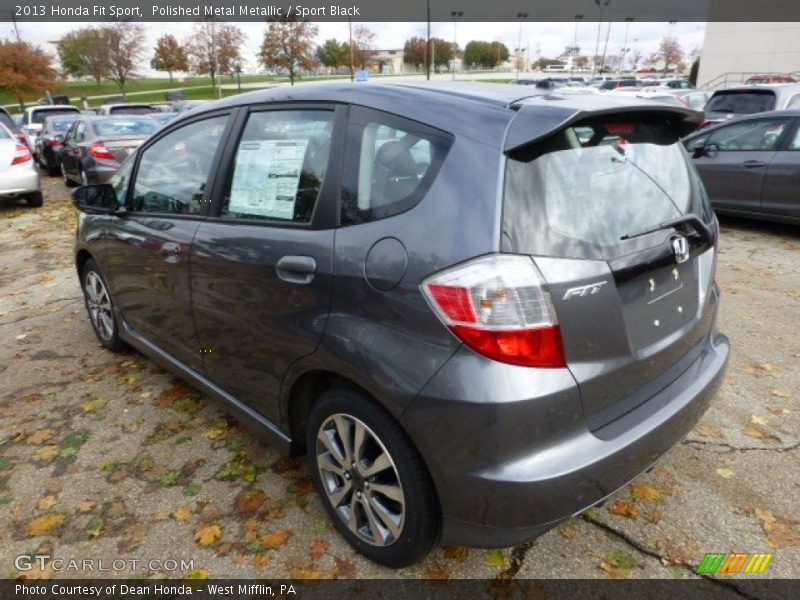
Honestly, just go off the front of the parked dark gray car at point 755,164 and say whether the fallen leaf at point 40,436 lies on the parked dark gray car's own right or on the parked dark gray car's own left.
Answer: on the parked dark gray car's own left

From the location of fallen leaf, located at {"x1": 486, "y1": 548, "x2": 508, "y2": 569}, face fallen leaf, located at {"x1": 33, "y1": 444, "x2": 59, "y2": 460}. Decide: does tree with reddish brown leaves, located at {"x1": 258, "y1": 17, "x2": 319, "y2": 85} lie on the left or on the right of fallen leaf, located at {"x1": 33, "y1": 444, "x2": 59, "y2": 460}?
right

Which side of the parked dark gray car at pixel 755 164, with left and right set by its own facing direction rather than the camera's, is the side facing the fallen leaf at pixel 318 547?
left

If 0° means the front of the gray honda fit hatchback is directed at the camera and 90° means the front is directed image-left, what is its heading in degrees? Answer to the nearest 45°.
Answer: approximately 135°

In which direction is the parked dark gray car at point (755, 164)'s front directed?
to the viewer's left

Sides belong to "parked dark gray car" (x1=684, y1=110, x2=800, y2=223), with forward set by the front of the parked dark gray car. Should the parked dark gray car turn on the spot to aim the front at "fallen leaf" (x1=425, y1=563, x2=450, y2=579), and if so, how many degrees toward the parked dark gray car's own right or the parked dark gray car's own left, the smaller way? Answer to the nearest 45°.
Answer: approximately 90° to the parked dark gray car's own left

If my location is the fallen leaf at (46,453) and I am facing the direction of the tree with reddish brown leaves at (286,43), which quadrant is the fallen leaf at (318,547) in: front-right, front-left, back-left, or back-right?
back-right

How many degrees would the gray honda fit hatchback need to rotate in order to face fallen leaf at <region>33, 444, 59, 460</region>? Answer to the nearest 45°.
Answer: approximately 45° to its left

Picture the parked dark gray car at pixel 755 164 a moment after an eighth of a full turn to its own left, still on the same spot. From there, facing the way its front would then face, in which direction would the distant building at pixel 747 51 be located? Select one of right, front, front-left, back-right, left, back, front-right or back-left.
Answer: back-right

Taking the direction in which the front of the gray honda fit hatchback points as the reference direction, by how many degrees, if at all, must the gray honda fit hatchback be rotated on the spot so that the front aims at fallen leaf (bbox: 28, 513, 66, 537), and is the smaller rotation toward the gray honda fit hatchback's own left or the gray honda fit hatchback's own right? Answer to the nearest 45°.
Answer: approximately 45° to the gray honda fit hatchback's own left

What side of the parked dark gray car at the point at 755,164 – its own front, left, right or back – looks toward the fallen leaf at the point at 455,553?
left
